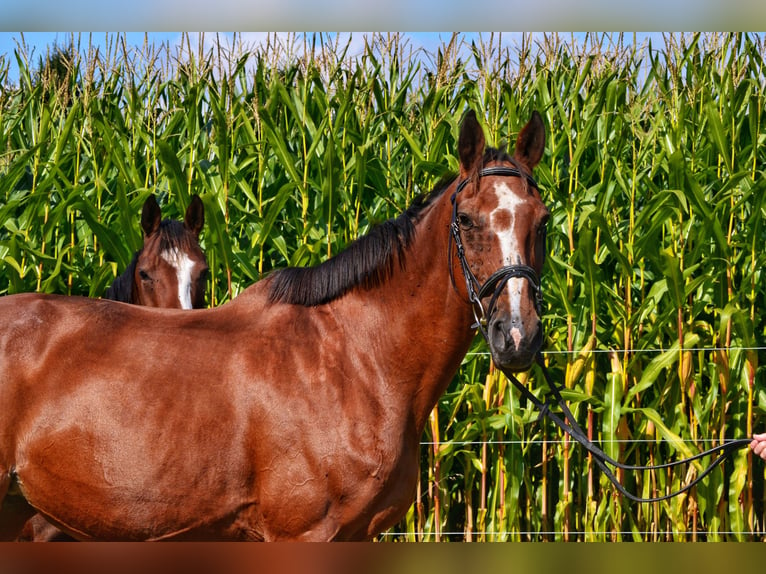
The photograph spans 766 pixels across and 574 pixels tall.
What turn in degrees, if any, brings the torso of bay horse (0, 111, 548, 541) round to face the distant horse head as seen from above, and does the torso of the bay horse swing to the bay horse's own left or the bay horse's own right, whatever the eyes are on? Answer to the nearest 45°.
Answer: approximately 90° to the bay horse's own left

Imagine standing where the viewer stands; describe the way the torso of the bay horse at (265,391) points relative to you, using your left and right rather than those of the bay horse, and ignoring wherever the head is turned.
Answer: facing to the right of the viewer
